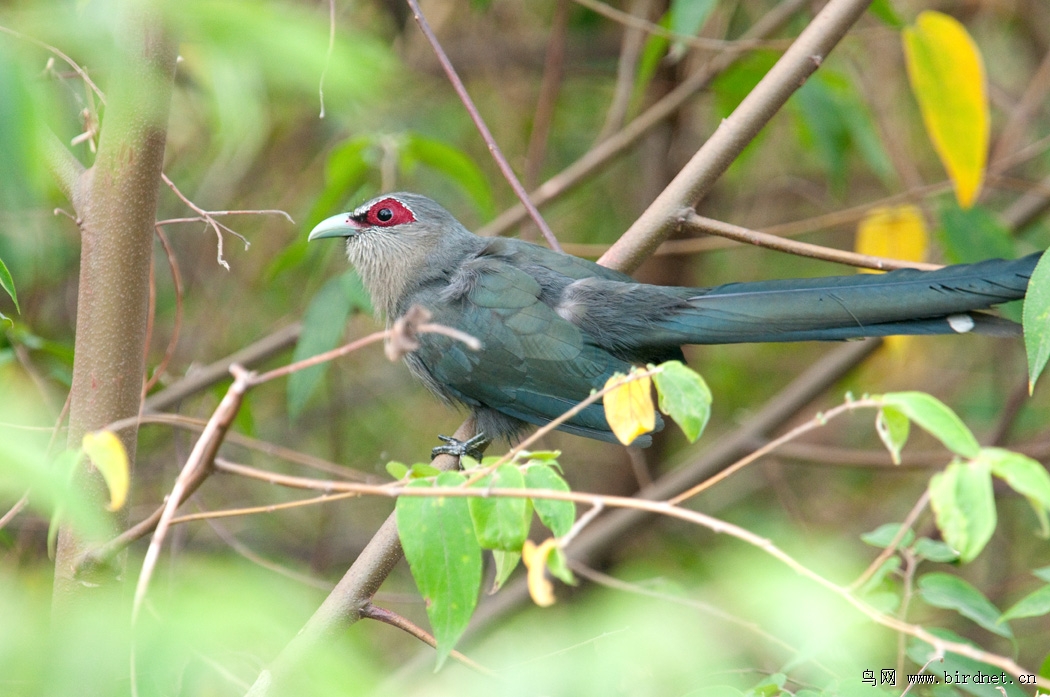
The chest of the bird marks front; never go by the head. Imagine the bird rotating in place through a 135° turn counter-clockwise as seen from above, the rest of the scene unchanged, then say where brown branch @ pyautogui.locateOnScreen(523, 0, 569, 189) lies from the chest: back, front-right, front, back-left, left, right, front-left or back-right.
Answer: back-left

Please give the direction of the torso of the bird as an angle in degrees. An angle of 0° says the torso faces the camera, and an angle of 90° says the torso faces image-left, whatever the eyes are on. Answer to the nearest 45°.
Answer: approximately 90°

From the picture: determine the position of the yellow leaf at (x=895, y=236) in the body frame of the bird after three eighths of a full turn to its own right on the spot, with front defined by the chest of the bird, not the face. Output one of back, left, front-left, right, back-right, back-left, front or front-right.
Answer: front

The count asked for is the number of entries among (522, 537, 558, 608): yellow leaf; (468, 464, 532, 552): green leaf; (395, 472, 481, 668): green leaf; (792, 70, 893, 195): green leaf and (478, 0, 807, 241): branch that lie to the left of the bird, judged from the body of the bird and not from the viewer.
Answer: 3

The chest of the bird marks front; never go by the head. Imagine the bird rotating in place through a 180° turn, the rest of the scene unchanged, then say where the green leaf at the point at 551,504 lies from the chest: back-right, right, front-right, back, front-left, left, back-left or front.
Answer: right
